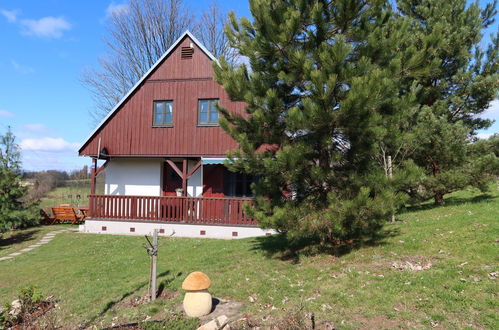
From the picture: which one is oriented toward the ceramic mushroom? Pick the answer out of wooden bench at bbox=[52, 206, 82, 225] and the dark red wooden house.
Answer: the dark red wooden house

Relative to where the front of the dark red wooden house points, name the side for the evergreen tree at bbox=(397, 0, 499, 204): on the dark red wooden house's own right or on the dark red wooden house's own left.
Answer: on the dark red wooden house's own left

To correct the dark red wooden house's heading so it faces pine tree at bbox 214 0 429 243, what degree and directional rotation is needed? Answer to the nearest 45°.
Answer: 0° — it already faces it

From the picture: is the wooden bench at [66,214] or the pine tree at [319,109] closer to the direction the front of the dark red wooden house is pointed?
the pine tree
